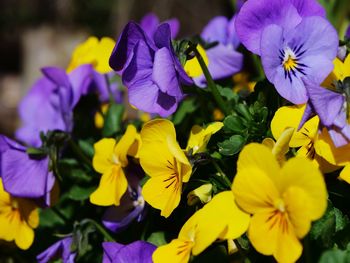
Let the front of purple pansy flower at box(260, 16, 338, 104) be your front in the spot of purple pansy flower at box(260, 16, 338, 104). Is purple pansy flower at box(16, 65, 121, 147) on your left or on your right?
on your right

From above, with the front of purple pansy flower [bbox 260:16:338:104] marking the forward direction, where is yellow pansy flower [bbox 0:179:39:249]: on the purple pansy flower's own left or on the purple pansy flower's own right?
on the purple pansy flower's own right

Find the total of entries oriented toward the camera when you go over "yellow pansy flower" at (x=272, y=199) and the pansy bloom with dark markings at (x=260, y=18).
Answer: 2

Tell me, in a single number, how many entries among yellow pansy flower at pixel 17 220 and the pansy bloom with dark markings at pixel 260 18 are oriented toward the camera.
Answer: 2
